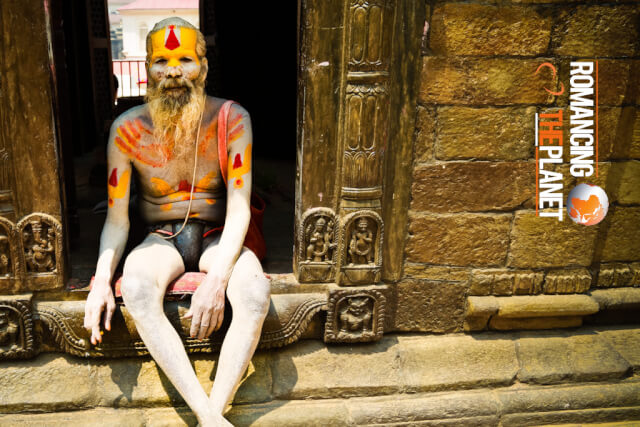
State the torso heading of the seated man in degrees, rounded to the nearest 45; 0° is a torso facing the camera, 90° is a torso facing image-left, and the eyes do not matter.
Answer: approximately 0°

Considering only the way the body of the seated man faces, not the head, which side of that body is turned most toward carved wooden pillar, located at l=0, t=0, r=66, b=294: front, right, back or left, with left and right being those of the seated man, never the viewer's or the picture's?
right
